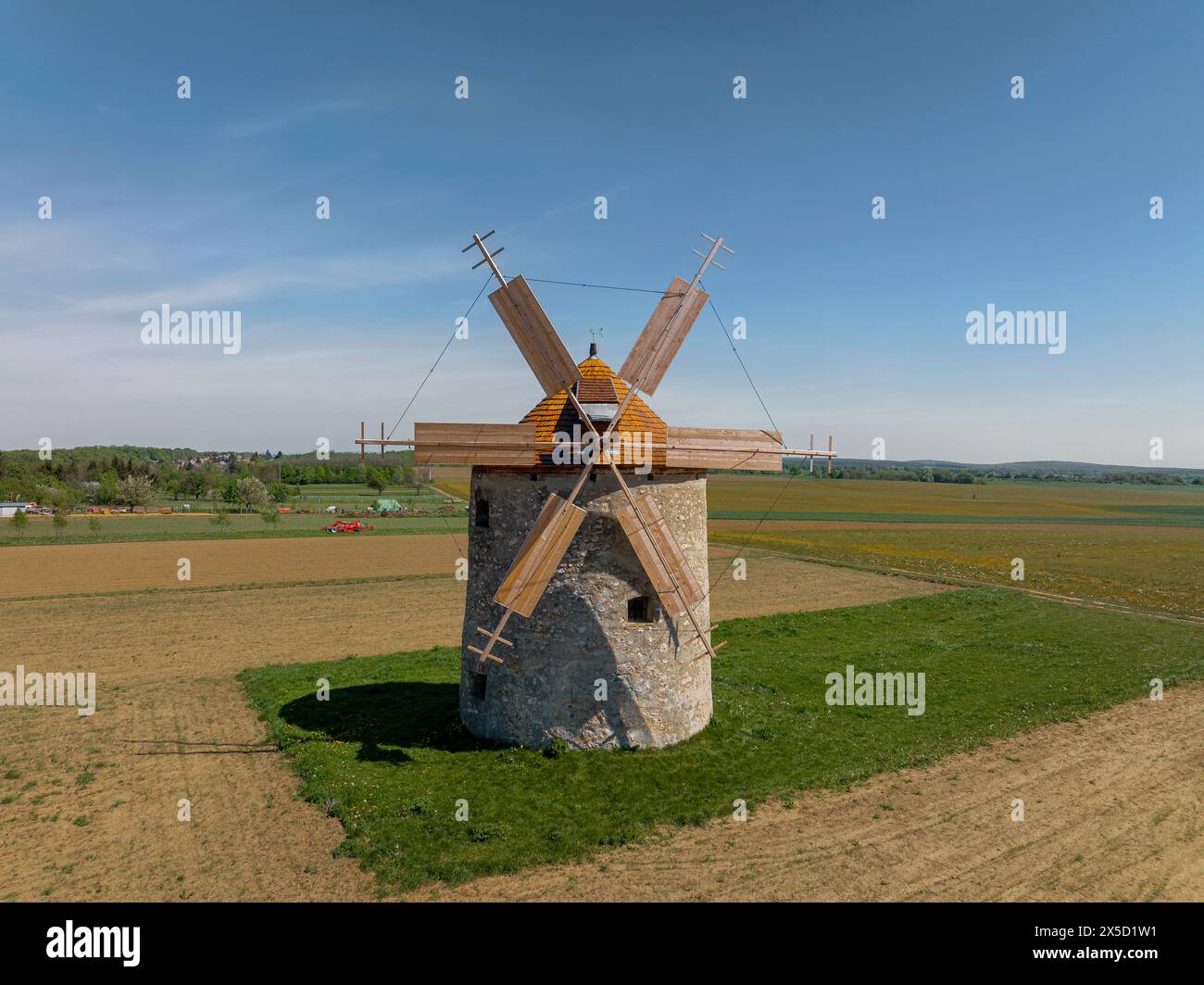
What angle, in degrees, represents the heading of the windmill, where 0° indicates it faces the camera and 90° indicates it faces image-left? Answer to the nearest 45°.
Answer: approximately 0°
